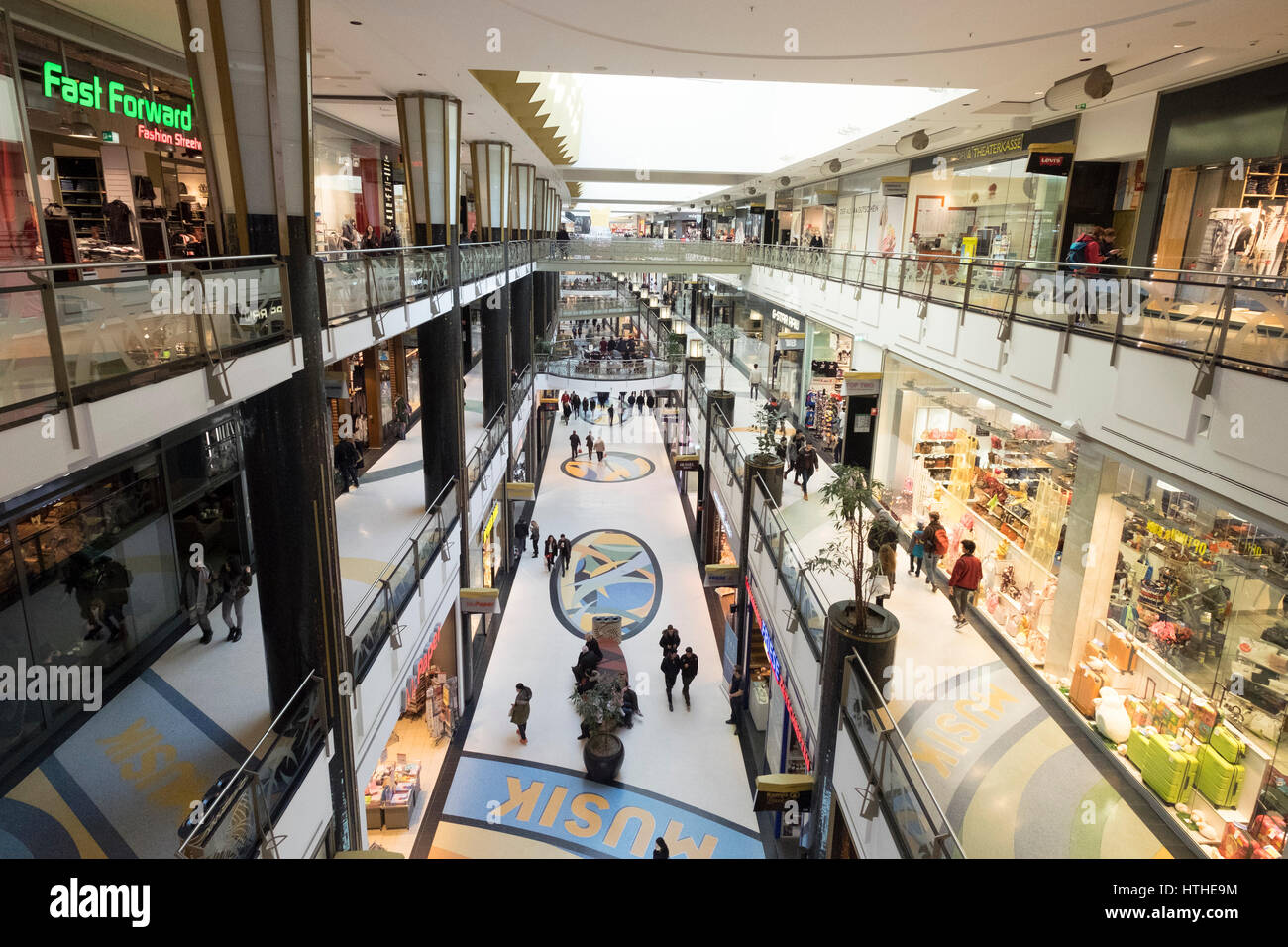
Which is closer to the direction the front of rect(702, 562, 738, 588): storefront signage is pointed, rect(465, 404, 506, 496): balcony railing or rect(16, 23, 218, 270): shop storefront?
the shop storefront

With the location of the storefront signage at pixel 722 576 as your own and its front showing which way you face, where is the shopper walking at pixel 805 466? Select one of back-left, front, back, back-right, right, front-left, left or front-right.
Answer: back-left

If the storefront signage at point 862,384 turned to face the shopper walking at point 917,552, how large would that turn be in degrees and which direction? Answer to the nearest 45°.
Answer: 0° — it already faces them

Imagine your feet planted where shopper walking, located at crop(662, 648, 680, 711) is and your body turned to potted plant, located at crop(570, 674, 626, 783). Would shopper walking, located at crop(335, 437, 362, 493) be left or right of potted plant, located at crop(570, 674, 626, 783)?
right

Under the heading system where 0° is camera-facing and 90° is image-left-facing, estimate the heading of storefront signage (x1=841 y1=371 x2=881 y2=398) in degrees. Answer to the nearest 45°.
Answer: approximately 0°

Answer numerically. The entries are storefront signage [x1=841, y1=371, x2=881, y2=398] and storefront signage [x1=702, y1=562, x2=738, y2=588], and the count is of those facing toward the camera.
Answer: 2

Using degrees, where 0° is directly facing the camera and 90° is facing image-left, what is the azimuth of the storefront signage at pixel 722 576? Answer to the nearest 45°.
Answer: approximately 0°

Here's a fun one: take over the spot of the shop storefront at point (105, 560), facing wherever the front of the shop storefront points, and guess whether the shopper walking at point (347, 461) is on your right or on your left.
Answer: on your left
